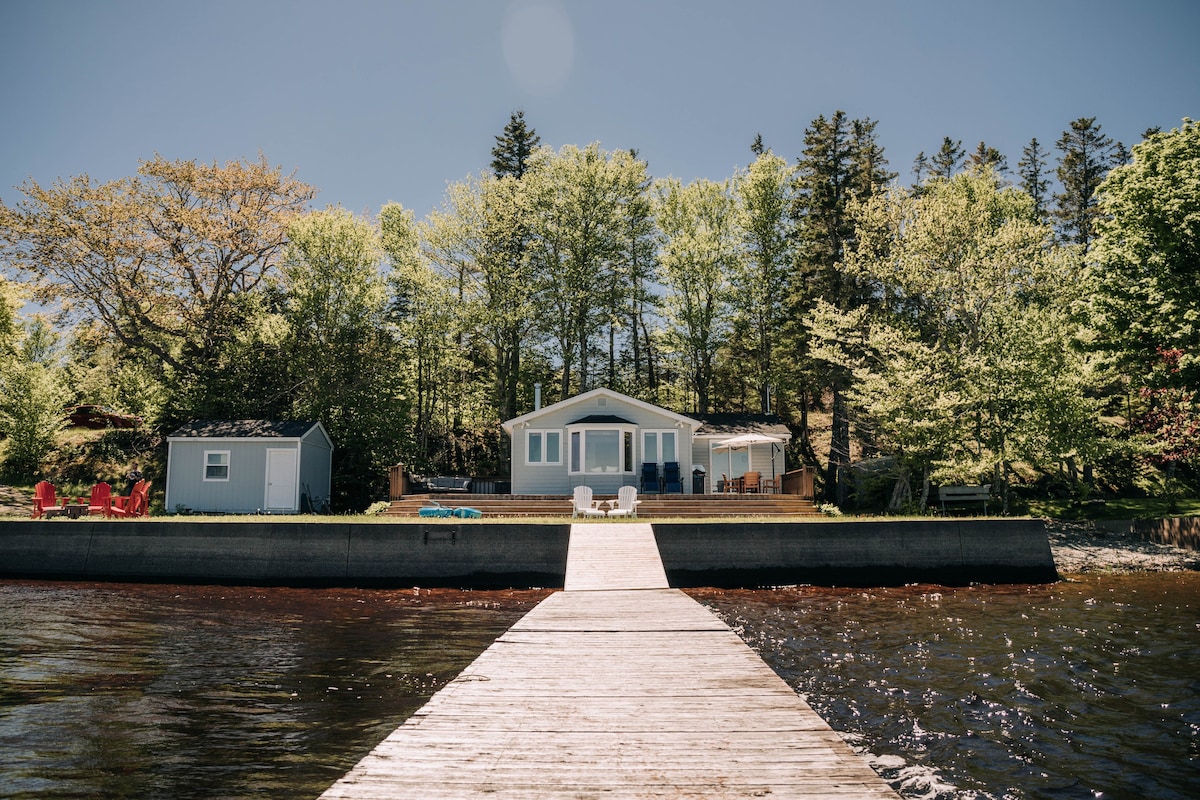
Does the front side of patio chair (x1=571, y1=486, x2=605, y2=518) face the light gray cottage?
no

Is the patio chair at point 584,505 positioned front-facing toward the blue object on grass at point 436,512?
no

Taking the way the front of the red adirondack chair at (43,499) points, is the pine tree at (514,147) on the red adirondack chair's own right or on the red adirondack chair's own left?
on the red adirondack chair's own left

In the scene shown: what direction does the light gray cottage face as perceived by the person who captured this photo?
facing the viewer

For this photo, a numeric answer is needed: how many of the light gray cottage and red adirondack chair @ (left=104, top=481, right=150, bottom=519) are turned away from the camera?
0

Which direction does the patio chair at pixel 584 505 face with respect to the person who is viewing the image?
facing the viewer and to the right of the viewer

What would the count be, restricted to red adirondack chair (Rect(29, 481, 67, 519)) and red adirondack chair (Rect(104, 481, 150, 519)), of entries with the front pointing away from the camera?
0

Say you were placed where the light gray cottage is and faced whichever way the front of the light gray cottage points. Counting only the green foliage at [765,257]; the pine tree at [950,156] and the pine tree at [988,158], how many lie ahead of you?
0

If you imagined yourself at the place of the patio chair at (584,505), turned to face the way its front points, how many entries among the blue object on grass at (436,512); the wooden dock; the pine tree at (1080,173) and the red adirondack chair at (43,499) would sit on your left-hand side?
1

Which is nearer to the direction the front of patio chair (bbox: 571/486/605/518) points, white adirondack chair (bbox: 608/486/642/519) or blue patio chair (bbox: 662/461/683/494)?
the white adirondack chair

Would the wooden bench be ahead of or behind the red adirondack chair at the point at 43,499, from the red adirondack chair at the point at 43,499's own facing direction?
ahead

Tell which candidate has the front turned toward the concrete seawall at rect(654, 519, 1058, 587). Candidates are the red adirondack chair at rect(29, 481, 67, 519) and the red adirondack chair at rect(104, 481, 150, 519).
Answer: the red adirondack chair at rect(29, 481, 67, 519)

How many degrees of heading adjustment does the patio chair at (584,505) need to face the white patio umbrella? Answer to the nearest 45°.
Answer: approximately 90° to its left

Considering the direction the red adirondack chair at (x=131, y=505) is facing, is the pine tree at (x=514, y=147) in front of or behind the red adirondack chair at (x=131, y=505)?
behind

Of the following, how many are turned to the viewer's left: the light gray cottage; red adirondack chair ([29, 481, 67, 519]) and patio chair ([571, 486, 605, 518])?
0
